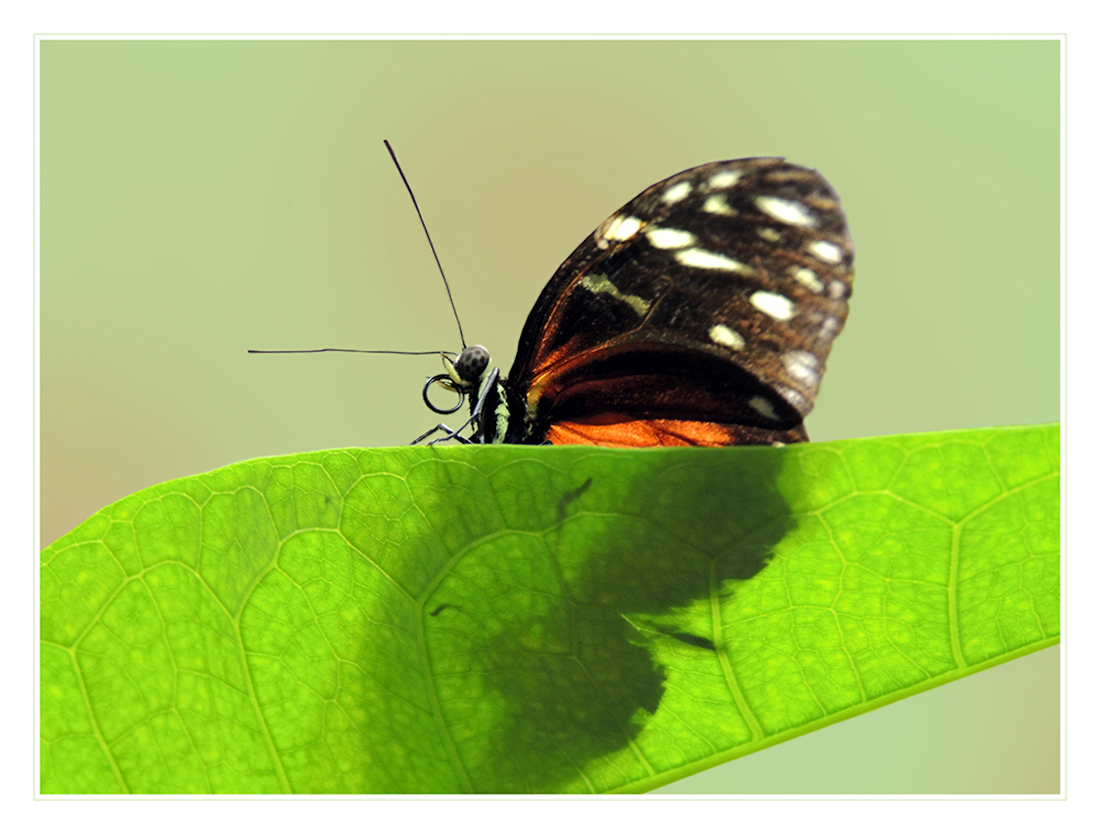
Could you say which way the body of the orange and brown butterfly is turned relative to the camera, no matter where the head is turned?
to the viewer's left
